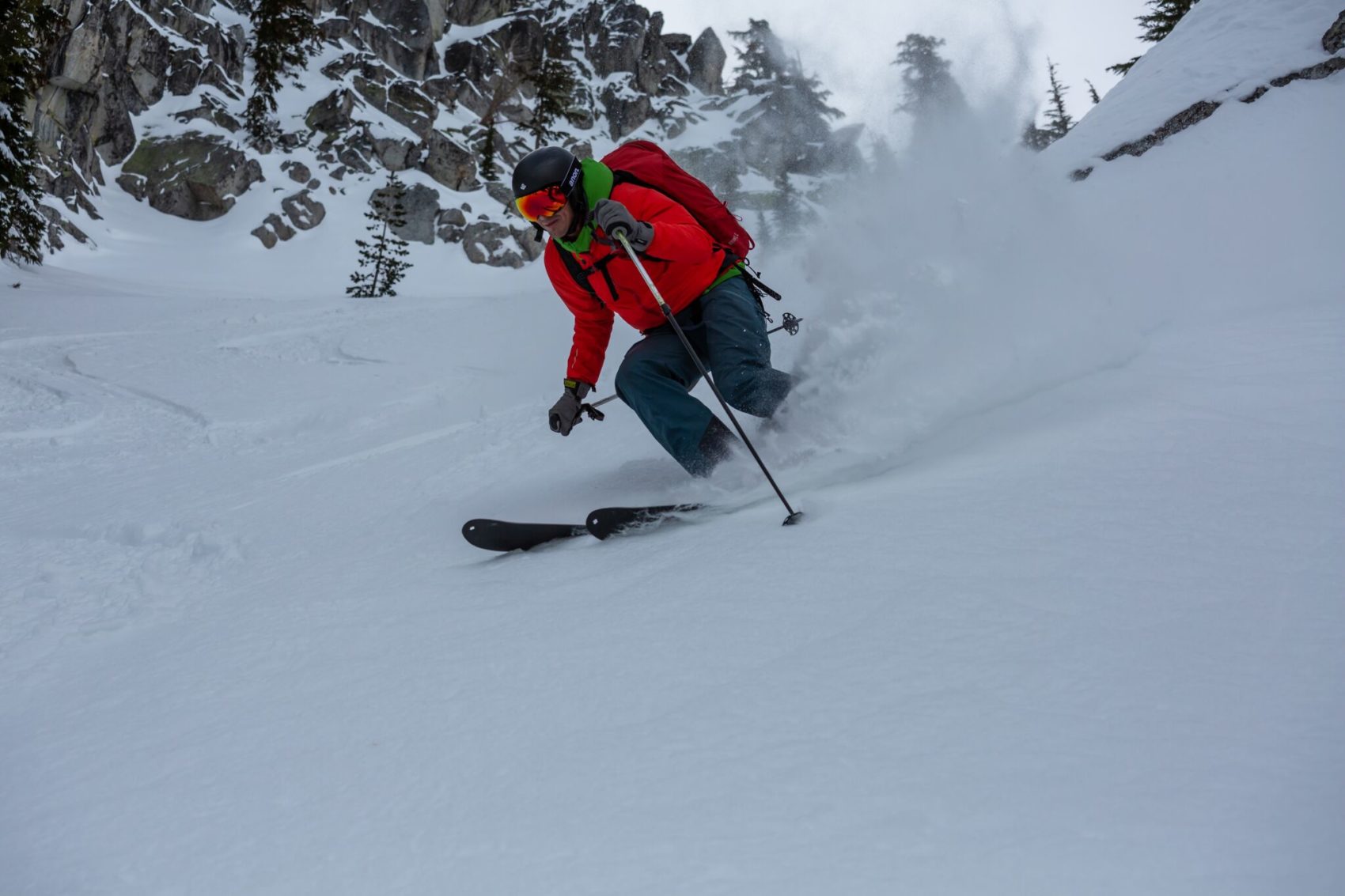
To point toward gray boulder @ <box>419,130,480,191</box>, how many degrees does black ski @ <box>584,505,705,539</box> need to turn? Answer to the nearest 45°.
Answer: approximately 135° to its right

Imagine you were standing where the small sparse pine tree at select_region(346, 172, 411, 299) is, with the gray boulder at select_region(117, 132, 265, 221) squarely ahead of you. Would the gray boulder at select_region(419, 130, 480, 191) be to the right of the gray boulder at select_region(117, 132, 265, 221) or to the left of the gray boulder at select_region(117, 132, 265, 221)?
right

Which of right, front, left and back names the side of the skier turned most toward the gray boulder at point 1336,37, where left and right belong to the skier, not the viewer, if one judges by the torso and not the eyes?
back

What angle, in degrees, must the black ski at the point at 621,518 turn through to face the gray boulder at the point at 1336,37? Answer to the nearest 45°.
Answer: approximately 180°

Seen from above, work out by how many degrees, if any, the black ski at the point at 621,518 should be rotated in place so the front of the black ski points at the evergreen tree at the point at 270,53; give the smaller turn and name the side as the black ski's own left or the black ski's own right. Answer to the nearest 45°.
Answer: approximately 135° to the black ski's own right

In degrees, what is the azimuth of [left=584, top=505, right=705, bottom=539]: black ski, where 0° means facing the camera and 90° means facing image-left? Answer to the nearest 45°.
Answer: approximately 45°

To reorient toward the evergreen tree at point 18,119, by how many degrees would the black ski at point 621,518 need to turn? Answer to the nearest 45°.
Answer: approximately 90° to its right

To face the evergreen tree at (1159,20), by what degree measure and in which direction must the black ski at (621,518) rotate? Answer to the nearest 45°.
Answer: approximately 180°

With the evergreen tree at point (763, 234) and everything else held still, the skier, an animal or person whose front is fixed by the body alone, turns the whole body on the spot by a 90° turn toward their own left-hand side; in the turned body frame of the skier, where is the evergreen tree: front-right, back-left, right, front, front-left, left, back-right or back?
back-left
